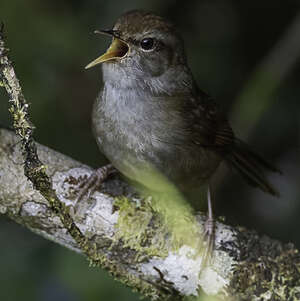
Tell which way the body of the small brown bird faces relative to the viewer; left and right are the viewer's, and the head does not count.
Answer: facing the viewer and to the left of the viewer
